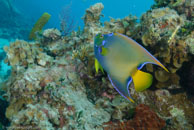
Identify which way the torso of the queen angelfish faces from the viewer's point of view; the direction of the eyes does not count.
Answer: to the viewer's left
